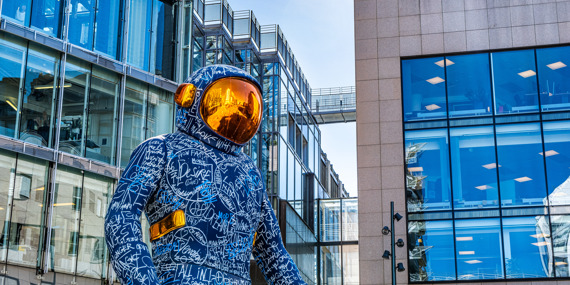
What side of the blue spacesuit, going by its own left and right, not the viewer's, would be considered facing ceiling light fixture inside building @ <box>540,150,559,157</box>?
left

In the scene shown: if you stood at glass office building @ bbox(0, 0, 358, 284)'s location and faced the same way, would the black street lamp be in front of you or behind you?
in front

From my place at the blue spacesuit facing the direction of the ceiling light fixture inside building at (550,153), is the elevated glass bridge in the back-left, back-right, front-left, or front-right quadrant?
front-left

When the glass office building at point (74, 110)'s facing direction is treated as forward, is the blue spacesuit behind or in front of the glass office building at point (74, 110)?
in front

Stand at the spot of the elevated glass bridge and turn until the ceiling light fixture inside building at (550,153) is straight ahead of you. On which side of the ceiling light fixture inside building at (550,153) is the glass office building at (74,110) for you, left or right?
right

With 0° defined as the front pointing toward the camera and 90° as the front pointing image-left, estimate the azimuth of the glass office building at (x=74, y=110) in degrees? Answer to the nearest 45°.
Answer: approximately 315°

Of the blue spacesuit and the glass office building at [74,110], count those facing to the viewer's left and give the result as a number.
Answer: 0

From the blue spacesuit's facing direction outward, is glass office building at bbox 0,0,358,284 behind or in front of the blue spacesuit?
behind

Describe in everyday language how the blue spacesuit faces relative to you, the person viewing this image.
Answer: facing the viewer and to the right of the viewer
